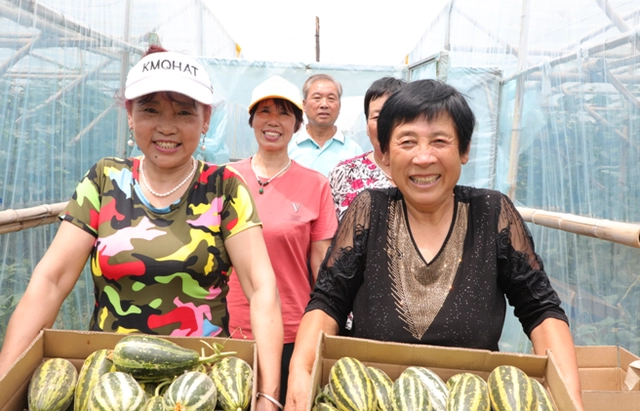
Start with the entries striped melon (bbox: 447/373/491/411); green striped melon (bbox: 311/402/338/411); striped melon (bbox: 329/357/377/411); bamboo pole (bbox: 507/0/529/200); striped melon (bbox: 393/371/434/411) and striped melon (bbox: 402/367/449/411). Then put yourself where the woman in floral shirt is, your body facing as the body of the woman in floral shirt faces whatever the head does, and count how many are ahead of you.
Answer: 5

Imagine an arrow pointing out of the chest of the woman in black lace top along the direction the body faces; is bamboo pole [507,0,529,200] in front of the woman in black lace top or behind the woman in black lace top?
behind

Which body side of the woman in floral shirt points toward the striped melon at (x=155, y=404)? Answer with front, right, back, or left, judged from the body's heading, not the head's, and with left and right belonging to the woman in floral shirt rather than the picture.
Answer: front

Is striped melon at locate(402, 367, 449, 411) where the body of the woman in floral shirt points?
yes

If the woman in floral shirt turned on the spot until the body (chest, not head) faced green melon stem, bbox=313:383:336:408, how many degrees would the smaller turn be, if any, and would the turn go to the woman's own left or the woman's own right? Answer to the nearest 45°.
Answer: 0° — they already face it

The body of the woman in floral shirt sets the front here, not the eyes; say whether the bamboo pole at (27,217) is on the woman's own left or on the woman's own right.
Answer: on the woman's own right

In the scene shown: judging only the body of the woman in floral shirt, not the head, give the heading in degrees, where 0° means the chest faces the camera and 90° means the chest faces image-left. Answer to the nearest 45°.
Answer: approximately 0°

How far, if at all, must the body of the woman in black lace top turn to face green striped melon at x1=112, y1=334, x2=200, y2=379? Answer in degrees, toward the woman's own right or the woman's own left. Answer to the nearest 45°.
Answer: approximately 45° to the woman's own right

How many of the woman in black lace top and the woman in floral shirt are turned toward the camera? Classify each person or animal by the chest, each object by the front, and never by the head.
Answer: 2
